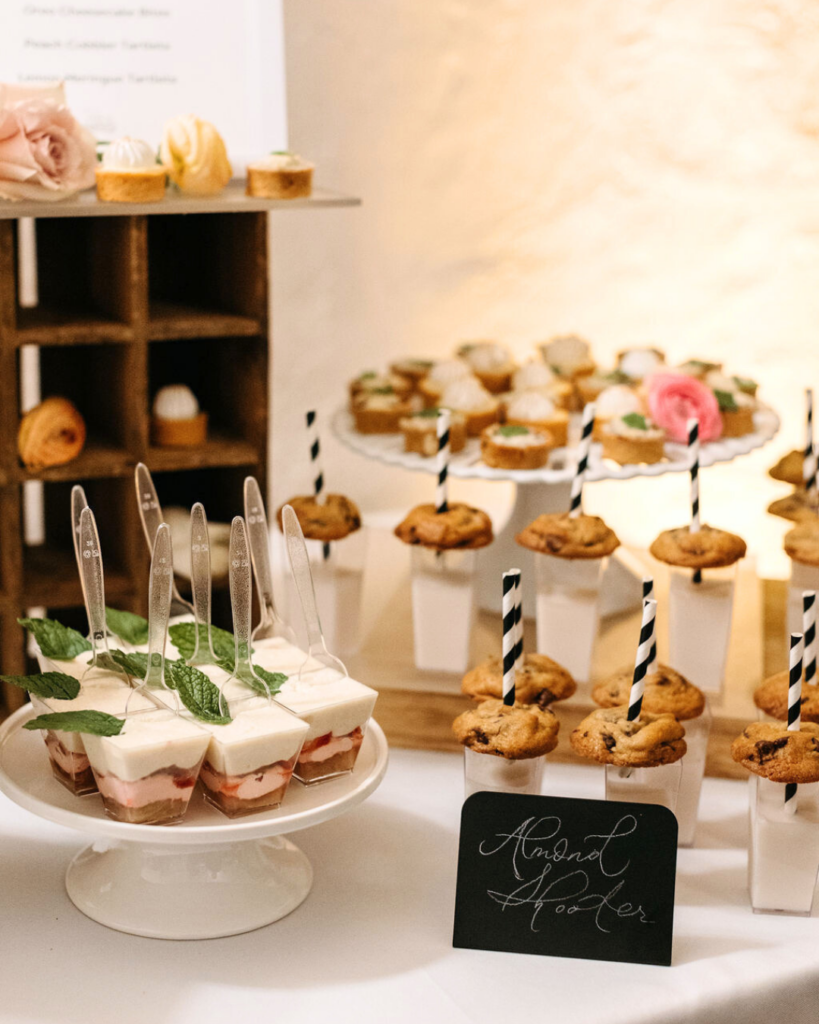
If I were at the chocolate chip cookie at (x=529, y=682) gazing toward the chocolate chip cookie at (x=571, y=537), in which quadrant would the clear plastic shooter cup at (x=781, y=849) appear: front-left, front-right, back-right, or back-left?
back-right

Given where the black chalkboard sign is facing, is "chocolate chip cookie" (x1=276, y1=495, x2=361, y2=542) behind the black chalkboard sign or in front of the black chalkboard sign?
behind

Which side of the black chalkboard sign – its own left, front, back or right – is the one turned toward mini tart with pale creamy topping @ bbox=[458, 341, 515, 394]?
back

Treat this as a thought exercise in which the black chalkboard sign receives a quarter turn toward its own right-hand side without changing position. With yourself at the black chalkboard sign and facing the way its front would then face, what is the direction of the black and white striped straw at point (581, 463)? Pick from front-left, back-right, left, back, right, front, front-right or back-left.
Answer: right

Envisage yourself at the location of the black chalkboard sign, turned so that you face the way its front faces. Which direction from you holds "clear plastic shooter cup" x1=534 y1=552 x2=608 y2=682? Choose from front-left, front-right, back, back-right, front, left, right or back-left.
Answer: back

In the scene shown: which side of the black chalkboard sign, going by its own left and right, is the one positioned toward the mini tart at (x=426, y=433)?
back

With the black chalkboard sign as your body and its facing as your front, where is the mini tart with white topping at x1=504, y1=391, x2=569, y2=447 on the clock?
The mini tart with white topping is roughly at 6 o'clock from the black chalkboard sign.

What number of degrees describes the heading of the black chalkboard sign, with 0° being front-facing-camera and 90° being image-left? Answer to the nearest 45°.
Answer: approximately 0°
